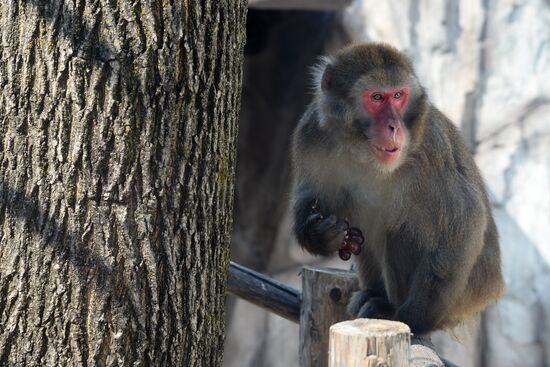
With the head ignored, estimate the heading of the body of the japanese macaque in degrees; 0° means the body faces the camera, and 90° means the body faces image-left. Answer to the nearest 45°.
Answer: approximately 45°

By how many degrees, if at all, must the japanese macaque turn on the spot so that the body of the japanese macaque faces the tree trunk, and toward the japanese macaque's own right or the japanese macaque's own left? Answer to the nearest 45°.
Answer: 0° — it already faces it

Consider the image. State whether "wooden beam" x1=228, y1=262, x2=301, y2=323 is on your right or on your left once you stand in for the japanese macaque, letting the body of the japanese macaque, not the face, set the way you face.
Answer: on your right

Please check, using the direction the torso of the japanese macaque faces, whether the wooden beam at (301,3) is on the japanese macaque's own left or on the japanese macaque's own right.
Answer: on the japanese macaque's own right
